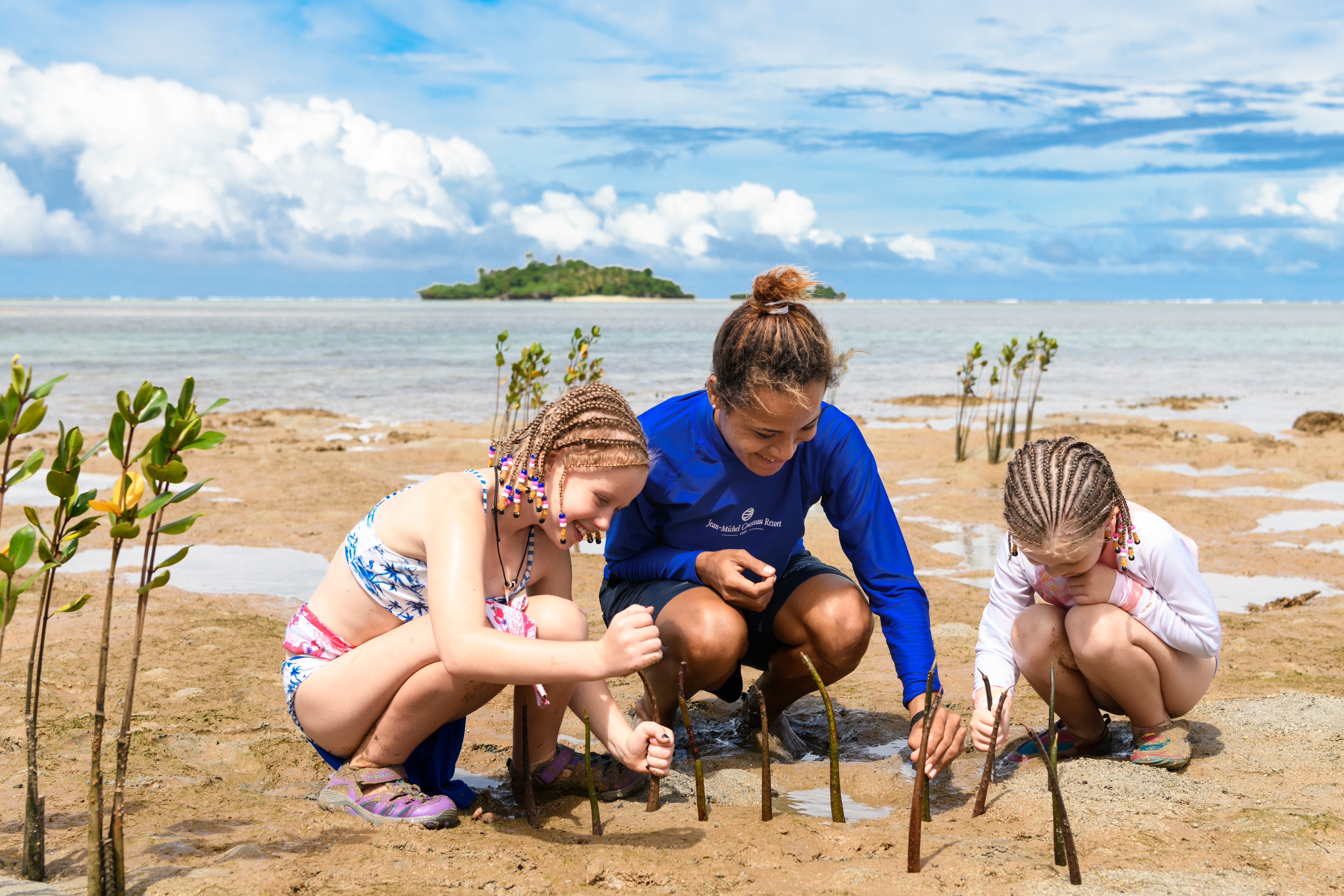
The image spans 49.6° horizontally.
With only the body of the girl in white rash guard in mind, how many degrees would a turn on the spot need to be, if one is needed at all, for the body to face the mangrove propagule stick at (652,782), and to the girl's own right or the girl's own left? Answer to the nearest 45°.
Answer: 0° — they already face it

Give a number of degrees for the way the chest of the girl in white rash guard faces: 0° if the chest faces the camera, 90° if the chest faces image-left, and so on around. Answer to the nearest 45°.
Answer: approximately 45°

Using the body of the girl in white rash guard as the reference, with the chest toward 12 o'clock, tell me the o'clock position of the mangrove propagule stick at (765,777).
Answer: The mangrove propagule stick is roughly at 12 o'clock from the girl in white rash guard.

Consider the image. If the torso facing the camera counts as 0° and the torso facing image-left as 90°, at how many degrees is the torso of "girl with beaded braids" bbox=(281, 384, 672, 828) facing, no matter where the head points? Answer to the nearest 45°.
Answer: approximately 315°

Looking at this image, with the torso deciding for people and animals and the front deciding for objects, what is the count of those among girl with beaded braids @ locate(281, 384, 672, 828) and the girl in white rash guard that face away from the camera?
0

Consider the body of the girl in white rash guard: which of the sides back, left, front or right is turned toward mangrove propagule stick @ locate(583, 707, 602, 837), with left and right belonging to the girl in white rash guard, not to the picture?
front

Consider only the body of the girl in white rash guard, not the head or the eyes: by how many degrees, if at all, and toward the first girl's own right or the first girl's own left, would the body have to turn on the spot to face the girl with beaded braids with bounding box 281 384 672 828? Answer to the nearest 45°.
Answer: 0° — they already face them

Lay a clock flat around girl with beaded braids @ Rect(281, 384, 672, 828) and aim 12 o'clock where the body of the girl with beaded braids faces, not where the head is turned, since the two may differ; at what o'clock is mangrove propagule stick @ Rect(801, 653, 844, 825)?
The mangrove propagule stick is roughly at 11 o'clock from the girl with beaded braids.

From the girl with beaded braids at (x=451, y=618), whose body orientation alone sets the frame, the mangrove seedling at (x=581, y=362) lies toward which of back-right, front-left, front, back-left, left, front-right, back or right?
back-left

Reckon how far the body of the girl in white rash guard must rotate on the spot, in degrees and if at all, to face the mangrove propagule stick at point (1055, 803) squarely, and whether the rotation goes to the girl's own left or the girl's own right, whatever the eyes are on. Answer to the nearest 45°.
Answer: approximately 45° to the girl's own left
